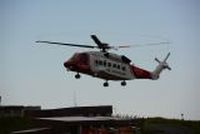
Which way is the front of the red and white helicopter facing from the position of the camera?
facing the viewer and to the left of the viewer

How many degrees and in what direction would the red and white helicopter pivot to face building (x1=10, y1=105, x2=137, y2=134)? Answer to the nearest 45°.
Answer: approximately 45° to its left
